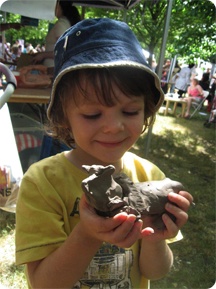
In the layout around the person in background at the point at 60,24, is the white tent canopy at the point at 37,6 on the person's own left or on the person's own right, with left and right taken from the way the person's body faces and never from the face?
on the person's own right

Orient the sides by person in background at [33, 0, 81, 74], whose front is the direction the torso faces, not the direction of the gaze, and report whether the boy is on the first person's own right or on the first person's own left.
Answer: on the first person's own left

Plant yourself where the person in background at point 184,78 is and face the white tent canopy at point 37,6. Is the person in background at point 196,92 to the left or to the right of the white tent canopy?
left
